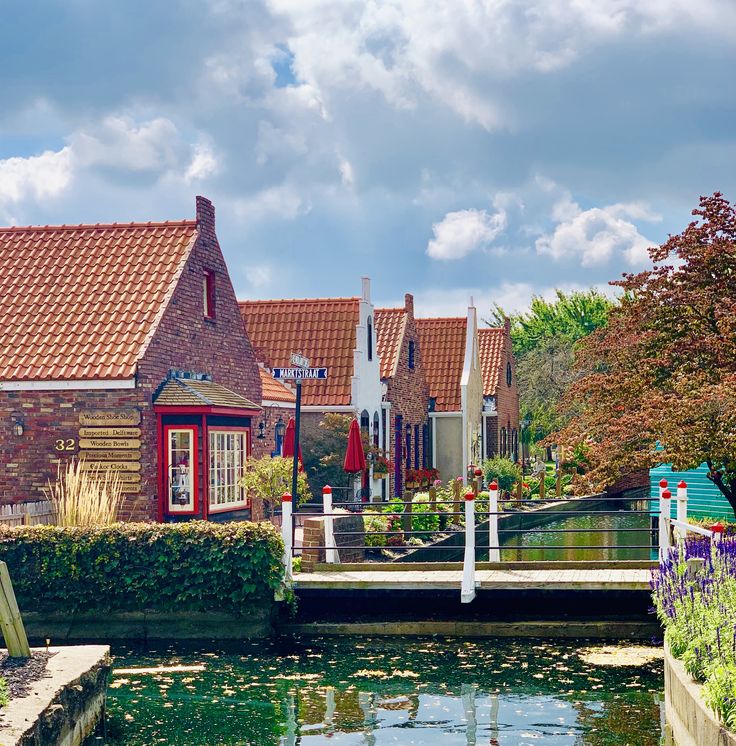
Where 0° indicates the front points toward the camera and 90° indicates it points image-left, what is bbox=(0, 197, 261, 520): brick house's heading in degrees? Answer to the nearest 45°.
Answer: approximately 315°

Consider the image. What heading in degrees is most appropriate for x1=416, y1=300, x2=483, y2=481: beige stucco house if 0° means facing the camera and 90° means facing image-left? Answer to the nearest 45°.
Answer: approximately 270°

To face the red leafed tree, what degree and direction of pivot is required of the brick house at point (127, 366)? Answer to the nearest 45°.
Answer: approximately 45° to its left

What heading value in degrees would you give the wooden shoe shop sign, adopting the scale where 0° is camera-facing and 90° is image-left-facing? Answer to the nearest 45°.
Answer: approximately 0°

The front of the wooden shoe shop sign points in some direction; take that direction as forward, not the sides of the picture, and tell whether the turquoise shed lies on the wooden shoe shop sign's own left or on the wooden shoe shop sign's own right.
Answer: on the wooden shoe shop sign's own left
